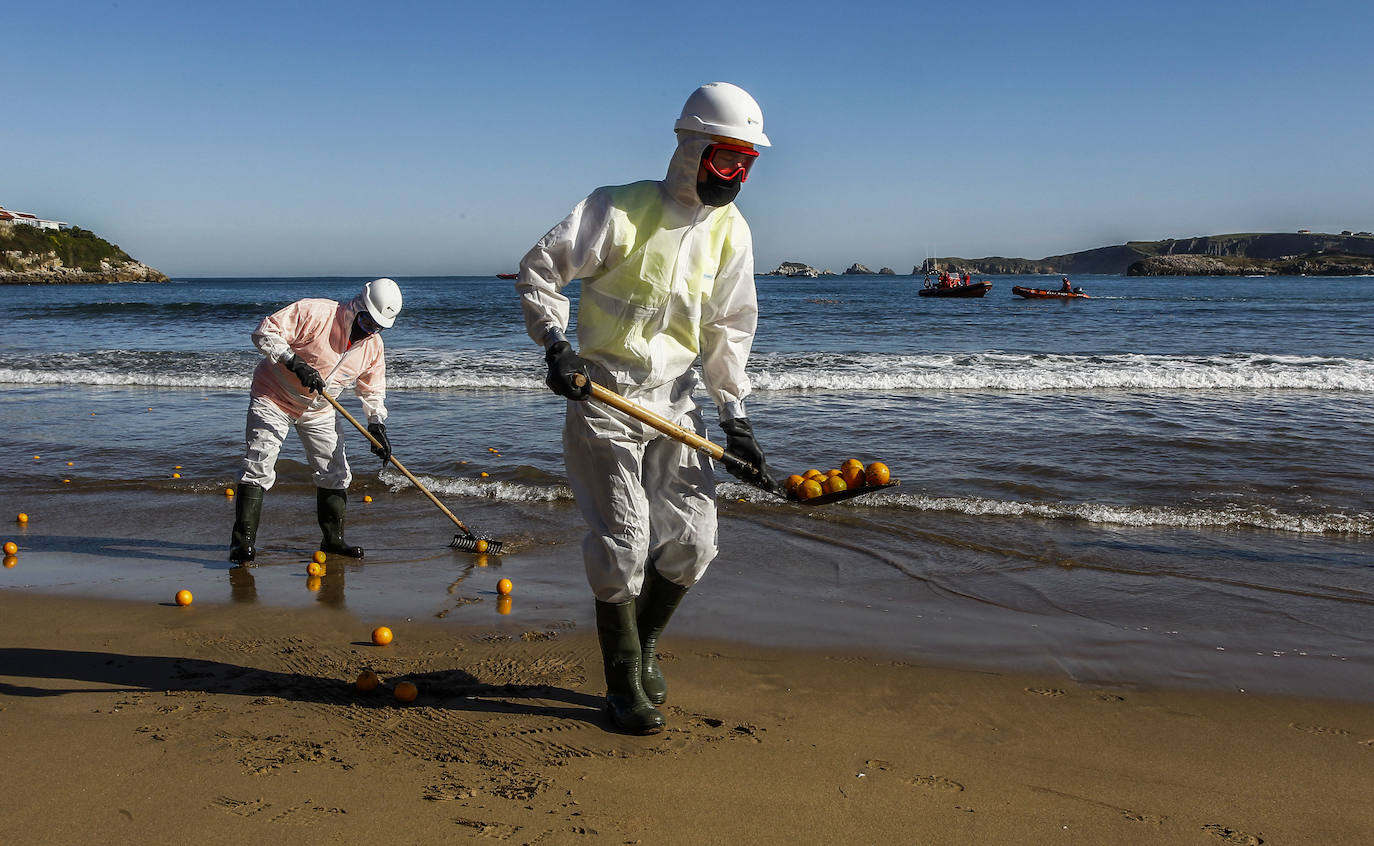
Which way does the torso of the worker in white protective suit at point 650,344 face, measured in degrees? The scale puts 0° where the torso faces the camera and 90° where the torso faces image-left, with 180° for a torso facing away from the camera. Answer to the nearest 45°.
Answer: approximately 315°

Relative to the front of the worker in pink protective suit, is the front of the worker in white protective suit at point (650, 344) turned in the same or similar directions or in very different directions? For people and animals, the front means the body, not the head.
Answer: same or similar directions

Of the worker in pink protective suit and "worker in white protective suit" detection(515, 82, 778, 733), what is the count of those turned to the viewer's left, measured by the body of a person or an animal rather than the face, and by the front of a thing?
0

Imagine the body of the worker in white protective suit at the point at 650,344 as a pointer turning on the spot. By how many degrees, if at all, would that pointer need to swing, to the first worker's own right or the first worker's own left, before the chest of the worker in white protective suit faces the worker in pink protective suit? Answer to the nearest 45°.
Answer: approximately 180°

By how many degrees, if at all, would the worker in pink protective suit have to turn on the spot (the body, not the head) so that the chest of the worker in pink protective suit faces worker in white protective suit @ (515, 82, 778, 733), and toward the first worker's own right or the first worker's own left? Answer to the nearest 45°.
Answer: approximately 45° to the first worker's own right
